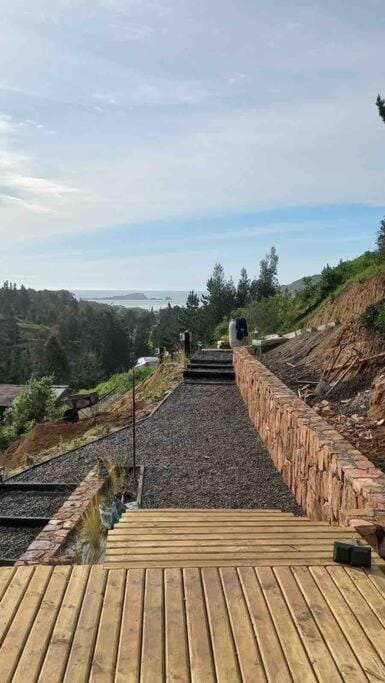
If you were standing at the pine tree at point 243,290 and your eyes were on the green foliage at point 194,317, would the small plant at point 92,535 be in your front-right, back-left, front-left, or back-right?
front-left

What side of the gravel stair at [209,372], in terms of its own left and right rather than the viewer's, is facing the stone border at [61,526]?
front

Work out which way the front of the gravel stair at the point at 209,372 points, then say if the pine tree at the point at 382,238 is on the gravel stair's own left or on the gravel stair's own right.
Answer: on the gravel stair's own left

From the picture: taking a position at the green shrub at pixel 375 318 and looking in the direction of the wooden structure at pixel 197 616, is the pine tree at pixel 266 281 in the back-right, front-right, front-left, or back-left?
back-right

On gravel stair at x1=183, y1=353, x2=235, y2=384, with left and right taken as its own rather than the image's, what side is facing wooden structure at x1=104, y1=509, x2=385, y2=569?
front

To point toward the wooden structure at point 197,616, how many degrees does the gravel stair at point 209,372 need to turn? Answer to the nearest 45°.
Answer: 0° — it already faces it

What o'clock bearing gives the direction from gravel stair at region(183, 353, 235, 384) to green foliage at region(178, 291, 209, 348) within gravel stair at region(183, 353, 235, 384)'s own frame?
The green foliage is roughly at 6 o'clock from the gravel stair.

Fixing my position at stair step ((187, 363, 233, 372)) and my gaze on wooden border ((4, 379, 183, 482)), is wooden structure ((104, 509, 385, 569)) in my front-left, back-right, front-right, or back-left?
front-left

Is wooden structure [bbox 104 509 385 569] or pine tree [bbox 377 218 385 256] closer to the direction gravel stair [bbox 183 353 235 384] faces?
the wooden structure

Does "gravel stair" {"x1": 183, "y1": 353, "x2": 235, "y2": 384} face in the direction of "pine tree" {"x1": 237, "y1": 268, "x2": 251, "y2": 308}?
no

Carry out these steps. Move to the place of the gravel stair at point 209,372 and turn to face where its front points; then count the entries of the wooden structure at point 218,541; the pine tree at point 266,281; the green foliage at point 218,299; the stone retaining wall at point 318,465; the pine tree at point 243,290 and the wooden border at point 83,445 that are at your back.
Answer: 3

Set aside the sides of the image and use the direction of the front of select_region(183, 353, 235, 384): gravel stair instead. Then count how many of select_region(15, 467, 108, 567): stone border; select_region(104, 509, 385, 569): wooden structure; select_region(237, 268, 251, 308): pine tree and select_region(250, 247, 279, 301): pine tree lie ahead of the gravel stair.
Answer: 2

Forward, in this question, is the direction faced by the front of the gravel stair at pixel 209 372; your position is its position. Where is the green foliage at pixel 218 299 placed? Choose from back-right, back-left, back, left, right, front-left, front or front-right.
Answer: back

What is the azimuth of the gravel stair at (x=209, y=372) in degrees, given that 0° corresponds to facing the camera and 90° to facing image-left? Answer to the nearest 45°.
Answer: approximately 0°

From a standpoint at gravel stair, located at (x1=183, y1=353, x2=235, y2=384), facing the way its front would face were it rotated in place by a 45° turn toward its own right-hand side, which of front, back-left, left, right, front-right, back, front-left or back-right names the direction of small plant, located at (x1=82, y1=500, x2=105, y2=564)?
front-left
